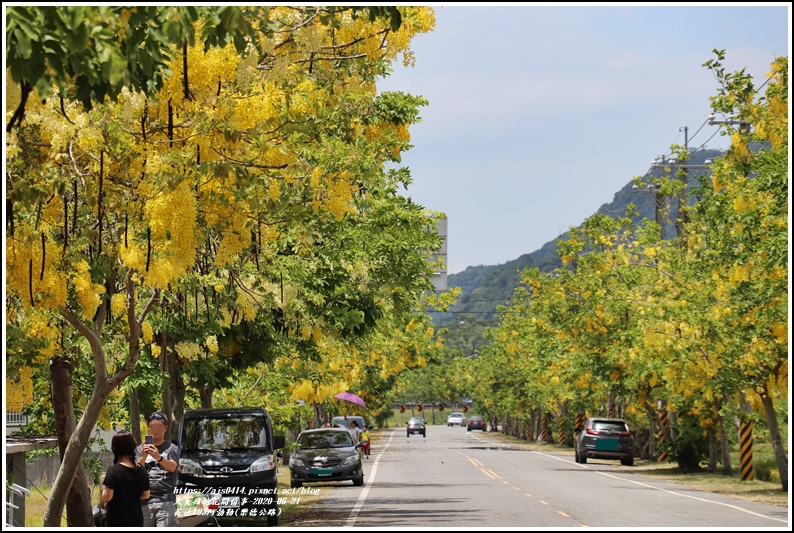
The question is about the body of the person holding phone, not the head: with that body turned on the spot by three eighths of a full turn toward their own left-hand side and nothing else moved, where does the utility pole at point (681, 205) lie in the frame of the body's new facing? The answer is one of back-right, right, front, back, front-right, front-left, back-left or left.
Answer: front-left

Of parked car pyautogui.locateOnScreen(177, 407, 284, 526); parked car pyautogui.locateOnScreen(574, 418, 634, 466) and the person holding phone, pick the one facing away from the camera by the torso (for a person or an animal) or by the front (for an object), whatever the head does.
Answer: parked car pyautogui.locateOnScreen(574, 418, 634, 466)

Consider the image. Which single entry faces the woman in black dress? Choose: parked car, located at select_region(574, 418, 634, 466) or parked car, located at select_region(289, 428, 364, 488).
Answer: parked car, located at select_region(289, 428, 364, 488)

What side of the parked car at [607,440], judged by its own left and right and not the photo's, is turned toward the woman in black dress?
back

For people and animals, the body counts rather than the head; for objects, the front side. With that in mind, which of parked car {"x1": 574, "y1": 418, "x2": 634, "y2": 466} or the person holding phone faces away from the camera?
the parked car

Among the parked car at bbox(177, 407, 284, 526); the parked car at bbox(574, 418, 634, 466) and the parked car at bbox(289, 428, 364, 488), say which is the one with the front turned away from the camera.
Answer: the parked car at bbox(574, 418, 634, 466)

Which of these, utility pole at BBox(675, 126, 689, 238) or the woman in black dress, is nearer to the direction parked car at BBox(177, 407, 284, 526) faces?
the woman in black dress

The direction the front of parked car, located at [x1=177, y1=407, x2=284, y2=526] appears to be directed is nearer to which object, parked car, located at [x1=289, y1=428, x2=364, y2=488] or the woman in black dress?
the woman in black dress

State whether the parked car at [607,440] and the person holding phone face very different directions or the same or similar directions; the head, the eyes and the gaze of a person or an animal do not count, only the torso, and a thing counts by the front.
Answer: very different directions

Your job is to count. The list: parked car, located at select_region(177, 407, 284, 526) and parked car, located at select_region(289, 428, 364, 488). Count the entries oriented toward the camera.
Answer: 2

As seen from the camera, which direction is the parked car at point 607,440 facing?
away from the camera

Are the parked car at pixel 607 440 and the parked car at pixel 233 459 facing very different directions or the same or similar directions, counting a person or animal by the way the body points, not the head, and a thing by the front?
very different directions

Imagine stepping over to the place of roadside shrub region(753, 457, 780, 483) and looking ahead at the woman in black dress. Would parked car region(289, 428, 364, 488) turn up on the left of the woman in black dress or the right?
right

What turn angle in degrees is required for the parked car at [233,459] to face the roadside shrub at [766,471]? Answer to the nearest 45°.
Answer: approximately 135° to its left

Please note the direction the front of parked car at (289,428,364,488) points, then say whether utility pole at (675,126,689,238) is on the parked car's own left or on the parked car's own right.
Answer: on the parked car's own left
